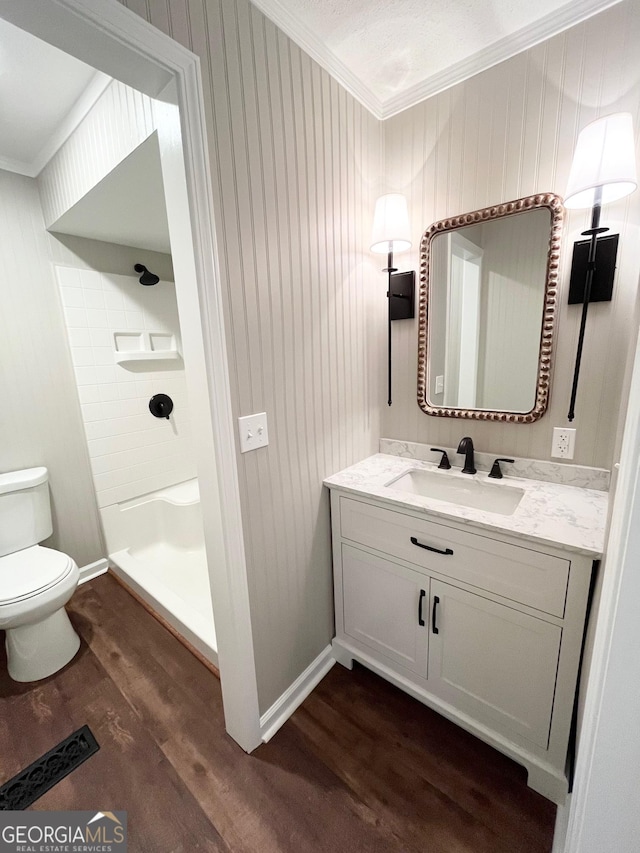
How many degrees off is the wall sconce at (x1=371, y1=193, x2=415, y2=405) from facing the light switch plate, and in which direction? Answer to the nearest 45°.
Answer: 0° — it already faces it

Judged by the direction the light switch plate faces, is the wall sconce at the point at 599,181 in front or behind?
in front

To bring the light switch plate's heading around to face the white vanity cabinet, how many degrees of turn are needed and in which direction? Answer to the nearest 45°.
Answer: approximately 45° to its left

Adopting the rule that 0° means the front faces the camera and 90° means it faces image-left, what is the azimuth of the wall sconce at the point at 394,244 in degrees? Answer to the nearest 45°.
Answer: approximately 45°

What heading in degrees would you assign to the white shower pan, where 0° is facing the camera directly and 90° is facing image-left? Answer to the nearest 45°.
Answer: approximately 45°

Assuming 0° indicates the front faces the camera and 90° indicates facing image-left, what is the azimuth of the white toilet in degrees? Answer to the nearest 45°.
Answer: approximately 315°

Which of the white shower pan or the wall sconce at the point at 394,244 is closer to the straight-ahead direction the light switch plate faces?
the wall sconce

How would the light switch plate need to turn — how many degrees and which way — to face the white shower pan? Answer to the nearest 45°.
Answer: approximately 180°

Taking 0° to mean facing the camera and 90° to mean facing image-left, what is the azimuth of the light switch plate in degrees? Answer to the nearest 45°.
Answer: approximately 315°

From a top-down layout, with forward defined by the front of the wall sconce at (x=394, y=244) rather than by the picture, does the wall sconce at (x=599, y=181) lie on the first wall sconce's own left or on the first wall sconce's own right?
on the first wall sconce's own left
